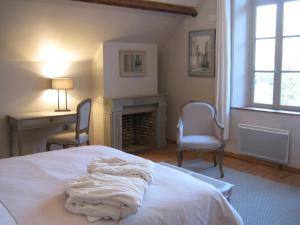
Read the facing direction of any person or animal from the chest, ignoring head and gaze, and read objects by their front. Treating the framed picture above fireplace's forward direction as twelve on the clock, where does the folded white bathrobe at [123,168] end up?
The folded white bathrobe is roughly at 12 o'clock from the framed picture above fireplace.

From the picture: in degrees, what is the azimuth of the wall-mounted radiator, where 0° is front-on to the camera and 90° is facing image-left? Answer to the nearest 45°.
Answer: approximately 45°

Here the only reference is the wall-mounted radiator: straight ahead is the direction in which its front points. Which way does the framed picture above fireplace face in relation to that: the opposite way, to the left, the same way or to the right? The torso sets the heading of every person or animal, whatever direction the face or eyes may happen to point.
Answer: to the left

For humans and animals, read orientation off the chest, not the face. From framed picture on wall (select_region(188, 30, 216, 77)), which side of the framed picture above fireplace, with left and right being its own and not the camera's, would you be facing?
left

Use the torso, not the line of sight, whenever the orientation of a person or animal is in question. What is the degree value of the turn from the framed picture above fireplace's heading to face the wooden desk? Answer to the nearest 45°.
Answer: approximately 45° to its right

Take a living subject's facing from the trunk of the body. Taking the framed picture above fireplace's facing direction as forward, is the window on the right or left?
on its left

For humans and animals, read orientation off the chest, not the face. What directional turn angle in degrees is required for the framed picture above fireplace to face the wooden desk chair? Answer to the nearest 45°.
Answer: approximately 45° to its right

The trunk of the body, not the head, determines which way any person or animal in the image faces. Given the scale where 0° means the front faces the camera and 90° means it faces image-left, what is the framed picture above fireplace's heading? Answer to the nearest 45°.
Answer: approximately 0°

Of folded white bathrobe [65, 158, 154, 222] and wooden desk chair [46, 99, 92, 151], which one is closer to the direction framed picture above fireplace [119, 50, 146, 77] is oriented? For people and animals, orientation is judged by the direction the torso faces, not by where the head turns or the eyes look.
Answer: the folded white bathrobe
